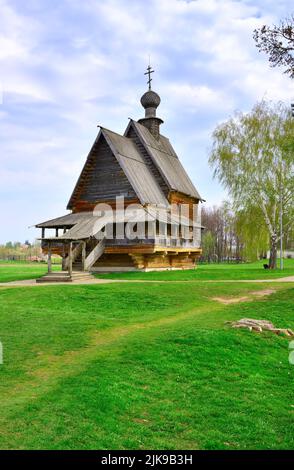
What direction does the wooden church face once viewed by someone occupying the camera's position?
facing the viewer and to the left of the viewer

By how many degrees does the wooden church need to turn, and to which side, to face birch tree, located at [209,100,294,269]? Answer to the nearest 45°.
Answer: approximately 135° to its left
